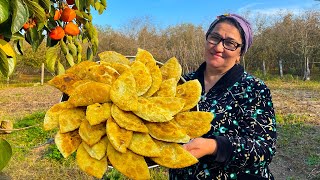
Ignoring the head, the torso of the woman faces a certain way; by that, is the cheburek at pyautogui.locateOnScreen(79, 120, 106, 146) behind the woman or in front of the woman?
in front

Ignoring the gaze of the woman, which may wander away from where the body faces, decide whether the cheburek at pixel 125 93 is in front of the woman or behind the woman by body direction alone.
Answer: in front

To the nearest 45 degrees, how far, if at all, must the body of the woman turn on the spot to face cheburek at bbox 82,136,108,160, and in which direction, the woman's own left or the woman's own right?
0° — they already face it

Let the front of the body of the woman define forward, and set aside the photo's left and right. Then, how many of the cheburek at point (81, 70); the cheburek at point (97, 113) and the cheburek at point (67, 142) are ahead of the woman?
3

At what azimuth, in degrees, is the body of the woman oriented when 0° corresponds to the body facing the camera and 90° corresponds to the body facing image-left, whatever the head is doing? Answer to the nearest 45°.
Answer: approximately 45°

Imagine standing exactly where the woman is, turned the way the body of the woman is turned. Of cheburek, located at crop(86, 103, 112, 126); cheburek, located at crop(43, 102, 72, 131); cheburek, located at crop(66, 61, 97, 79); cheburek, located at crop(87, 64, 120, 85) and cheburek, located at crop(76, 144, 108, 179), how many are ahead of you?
5

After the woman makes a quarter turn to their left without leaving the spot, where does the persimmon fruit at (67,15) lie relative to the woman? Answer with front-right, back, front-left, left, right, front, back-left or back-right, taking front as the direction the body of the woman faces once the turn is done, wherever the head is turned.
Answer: back-right
